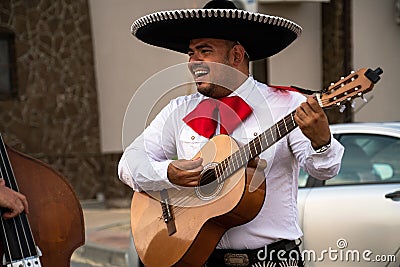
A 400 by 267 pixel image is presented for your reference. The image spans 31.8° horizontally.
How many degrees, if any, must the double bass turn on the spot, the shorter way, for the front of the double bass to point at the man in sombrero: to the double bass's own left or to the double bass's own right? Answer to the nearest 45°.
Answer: approximately 45° to the double bass's own left

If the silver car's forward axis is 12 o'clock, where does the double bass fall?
The double bass is roughly at 10 o'clock from the silver car.

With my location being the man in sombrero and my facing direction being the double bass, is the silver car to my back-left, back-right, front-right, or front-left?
back-right

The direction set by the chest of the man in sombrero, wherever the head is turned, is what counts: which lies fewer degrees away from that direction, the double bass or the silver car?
the double bass

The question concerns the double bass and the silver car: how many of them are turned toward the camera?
1

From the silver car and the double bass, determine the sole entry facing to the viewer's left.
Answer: the silver car

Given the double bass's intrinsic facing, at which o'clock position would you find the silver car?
The silver car is roughly at 8 o'clock from the double bass.

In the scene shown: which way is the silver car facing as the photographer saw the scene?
facing to the left of the viewer

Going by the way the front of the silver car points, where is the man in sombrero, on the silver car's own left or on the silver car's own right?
on the silver car's own left

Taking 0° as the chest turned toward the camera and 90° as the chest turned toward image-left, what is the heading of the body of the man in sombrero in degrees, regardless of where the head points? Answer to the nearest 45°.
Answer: approximately 45°

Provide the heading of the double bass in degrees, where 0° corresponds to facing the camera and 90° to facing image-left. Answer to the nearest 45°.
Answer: approximately 0°
